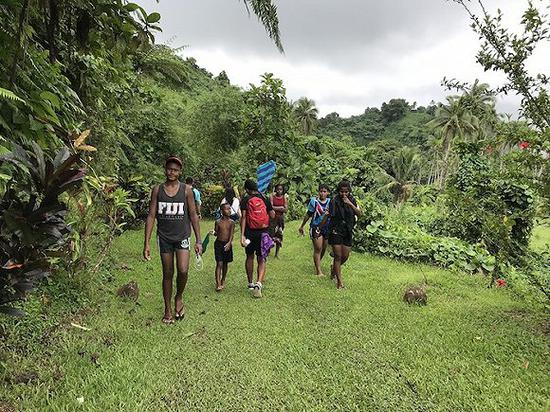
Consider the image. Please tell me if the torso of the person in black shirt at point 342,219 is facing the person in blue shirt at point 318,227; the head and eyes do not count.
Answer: no

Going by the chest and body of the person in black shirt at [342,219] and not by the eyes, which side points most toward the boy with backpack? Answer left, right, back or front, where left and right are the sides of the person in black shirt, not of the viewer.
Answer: right

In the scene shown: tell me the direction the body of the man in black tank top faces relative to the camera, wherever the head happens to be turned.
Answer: toward the camera

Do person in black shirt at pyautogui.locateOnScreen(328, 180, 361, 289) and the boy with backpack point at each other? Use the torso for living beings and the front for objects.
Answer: no

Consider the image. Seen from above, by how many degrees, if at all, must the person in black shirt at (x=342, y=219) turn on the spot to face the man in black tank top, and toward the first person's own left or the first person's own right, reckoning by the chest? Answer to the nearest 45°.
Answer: approximately 45° to the first person's own right

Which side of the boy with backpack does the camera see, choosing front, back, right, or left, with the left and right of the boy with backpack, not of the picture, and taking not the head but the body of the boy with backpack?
back

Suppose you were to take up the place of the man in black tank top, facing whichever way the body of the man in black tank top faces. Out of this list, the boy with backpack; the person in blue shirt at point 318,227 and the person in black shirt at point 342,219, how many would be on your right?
0

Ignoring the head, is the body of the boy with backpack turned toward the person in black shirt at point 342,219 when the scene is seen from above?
no

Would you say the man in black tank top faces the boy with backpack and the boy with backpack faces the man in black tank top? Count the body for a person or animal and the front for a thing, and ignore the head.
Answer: no

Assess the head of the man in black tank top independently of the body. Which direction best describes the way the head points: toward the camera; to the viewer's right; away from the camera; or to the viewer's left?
toward the camera

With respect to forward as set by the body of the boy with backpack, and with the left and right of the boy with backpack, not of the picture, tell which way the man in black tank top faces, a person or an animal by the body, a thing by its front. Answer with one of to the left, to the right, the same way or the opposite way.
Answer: the opposite way
